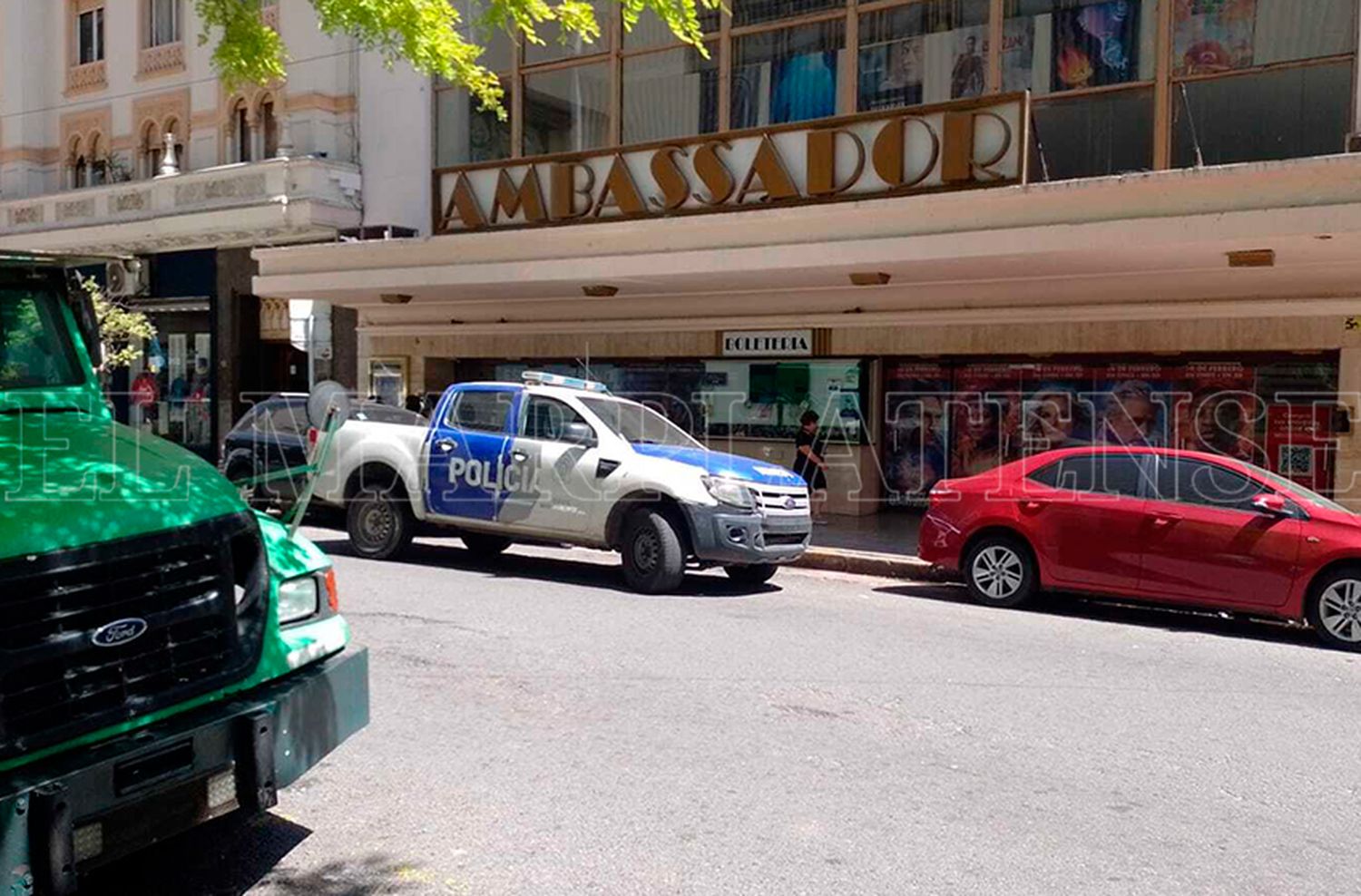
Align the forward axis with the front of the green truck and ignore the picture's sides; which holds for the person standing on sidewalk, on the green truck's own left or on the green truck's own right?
on the green truck's own left

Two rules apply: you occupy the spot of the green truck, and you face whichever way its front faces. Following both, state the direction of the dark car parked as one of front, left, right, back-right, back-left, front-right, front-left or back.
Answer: back-left

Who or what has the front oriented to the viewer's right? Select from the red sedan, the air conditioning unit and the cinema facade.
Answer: the red sedan

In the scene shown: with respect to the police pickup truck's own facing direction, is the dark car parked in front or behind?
behind

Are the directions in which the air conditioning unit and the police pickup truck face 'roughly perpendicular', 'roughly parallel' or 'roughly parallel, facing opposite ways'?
roughly perpendicular

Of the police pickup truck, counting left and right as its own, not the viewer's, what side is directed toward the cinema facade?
left

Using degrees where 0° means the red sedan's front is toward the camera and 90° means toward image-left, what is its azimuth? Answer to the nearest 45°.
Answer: approximately 270°

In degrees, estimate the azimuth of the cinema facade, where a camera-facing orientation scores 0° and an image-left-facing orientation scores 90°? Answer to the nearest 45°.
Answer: approximately 45°

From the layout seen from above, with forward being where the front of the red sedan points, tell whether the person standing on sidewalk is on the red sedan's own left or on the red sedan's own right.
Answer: on the red sedan's own left

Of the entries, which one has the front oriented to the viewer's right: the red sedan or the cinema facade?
the red sedan

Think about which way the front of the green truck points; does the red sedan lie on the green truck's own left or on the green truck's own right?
on the green truck's own left
